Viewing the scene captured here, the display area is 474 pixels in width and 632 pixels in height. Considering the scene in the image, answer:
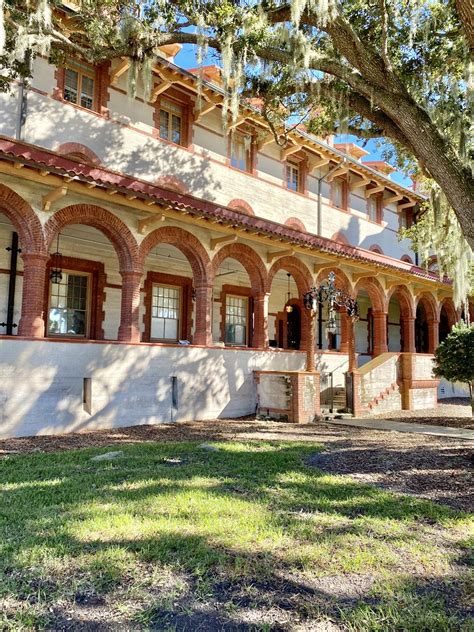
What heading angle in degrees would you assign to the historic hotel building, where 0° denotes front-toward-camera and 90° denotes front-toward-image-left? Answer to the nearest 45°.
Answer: approximately 315°

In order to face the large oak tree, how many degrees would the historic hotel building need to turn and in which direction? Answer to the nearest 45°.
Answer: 0° — it already faces it
